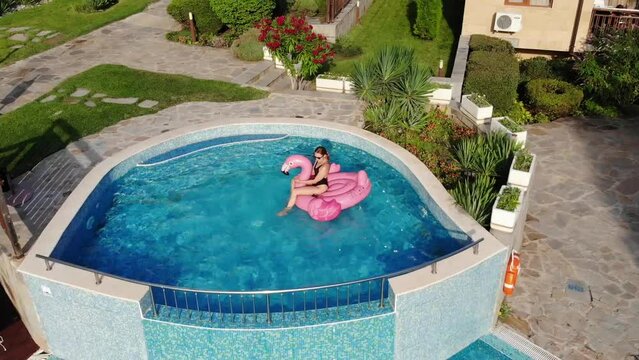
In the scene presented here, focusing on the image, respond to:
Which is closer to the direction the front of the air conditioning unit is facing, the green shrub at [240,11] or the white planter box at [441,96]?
the white planter box

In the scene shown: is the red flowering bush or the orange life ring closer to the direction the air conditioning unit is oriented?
the orange life ring

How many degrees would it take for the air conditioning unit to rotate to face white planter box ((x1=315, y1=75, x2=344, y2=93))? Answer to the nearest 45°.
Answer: approximately 45° to its right

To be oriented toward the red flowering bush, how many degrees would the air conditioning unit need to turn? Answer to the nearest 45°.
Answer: approximately 45° to its right

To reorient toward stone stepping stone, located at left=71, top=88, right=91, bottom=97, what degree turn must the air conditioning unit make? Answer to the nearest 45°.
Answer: approximately 45° to its right

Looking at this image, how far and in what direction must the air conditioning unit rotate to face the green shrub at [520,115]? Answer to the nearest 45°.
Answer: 0° — it already faces it

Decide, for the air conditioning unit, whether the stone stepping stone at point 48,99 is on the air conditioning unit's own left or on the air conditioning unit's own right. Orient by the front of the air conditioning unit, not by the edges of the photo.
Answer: on the air conditioning unit's own right

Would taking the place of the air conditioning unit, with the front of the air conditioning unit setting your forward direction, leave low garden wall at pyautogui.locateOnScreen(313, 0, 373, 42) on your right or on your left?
on your right

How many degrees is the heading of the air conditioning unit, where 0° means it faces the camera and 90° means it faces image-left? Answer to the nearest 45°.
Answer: approximately 0°

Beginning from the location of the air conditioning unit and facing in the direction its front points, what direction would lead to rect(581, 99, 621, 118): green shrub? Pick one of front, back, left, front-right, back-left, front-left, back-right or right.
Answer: front-left

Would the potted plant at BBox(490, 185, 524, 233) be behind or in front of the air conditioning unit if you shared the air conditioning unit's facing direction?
in front

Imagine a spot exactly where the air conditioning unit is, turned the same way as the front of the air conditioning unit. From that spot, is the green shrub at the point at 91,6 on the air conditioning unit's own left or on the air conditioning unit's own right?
on the air conditioning unit's own right

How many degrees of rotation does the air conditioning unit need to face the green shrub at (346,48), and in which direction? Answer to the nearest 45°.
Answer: approximately 90° to its right

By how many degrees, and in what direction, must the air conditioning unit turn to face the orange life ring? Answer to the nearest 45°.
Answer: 0° — it already faces it
